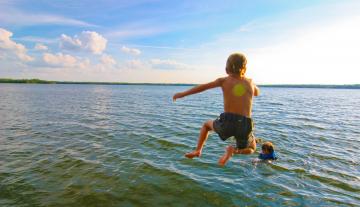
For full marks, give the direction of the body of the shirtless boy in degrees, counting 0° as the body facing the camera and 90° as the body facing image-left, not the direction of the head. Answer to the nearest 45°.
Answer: approximately 180°
